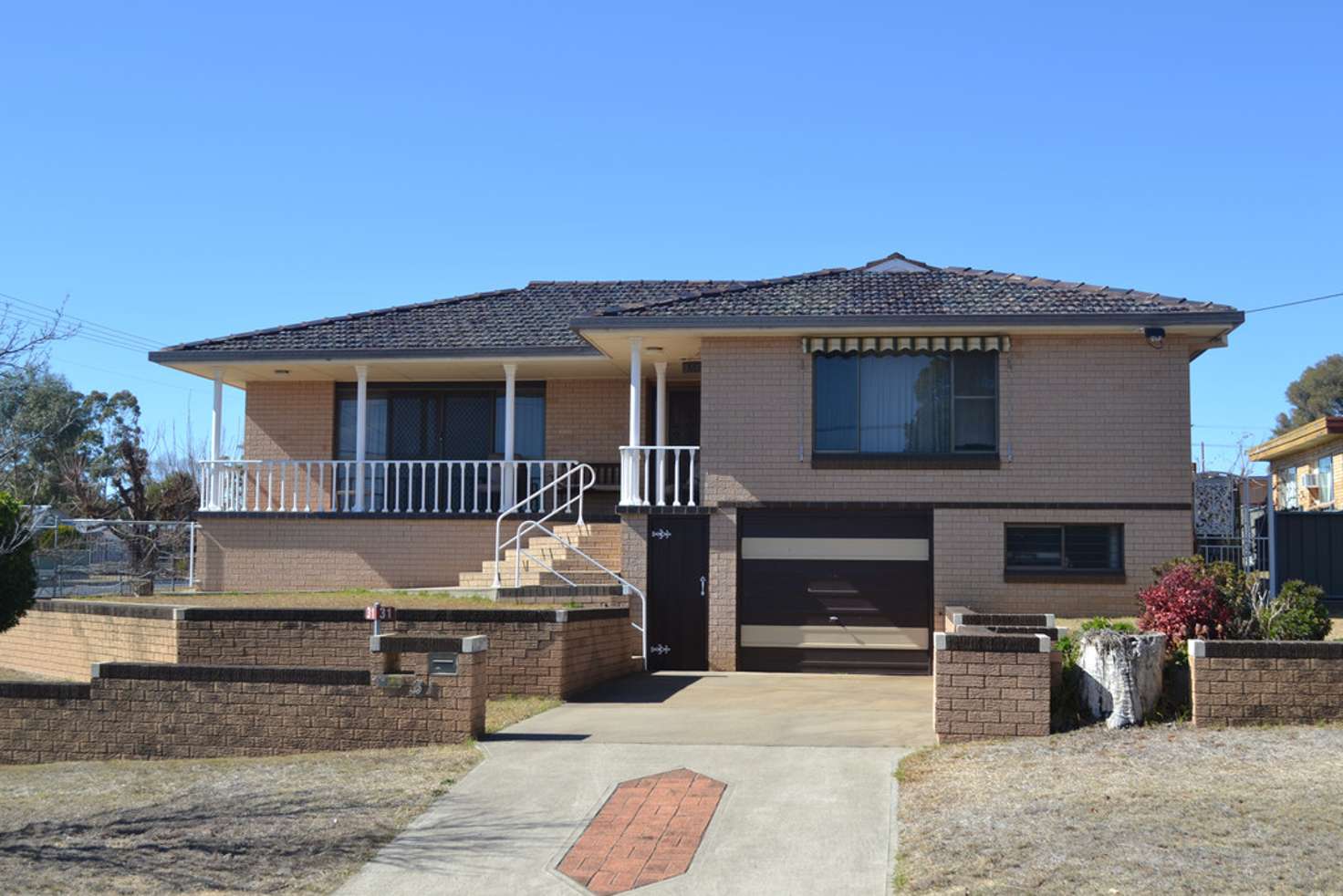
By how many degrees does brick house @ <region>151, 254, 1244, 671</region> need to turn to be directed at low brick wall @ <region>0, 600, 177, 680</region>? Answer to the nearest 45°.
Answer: approximately 90° to its right

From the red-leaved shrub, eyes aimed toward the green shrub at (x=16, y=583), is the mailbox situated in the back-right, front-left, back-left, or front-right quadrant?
front-left

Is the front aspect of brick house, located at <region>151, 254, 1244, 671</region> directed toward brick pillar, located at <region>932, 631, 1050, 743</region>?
yes

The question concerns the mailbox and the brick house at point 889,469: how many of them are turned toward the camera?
2

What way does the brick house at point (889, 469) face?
toward the camera

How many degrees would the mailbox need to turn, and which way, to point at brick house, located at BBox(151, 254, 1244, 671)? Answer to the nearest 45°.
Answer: approximately 135° to its left

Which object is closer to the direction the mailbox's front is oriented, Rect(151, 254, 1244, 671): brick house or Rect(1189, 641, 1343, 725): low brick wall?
the low brick wall

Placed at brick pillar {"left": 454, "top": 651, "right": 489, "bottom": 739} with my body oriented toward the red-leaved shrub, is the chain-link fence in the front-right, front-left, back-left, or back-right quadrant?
back-left

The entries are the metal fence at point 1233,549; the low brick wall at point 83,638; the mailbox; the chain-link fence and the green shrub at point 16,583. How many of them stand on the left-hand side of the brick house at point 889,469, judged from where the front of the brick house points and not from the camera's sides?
1

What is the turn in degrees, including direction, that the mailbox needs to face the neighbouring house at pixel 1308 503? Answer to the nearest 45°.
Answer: approximately 135° to its left

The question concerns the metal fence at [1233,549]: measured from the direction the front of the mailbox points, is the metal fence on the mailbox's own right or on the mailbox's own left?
on the mailbox's own left

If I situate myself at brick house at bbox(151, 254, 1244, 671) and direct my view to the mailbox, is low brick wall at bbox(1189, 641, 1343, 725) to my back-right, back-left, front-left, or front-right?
front-left
